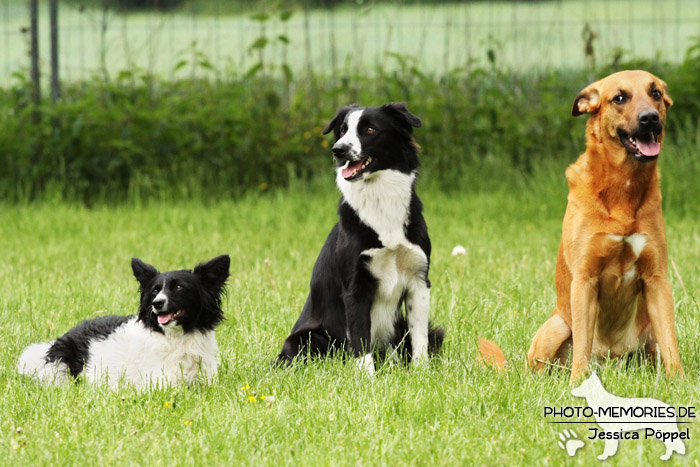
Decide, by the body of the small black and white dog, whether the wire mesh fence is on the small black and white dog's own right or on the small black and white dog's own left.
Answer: on the small black and white dog's own left

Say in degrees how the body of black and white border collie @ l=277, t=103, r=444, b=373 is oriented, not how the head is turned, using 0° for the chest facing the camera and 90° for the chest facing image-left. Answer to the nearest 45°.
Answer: approximately 315°

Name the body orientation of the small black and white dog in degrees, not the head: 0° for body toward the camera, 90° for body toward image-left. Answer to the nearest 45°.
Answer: approximately 315°

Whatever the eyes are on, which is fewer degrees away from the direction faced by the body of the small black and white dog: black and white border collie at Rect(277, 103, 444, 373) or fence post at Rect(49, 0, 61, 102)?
the black and white border collie

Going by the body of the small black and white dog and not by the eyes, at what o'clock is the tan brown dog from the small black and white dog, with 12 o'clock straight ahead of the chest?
The tan brown dog is roughly at 11 o'clock from the small black and white dog.

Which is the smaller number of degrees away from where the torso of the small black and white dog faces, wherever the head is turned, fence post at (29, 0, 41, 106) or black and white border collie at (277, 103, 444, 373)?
the black and white border collie

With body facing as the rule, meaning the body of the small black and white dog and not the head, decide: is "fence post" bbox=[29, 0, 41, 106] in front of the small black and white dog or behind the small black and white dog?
behind

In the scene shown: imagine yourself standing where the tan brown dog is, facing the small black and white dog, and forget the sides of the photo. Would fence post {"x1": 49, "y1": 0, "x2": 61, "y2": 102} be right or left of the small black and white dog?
right

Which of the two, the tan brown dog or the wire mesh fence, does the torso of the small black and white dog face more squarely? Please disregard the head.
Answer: the tan brown dog

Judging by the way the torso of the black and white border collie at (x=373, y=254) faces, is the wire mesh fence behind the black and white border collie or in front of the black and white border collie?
behind
